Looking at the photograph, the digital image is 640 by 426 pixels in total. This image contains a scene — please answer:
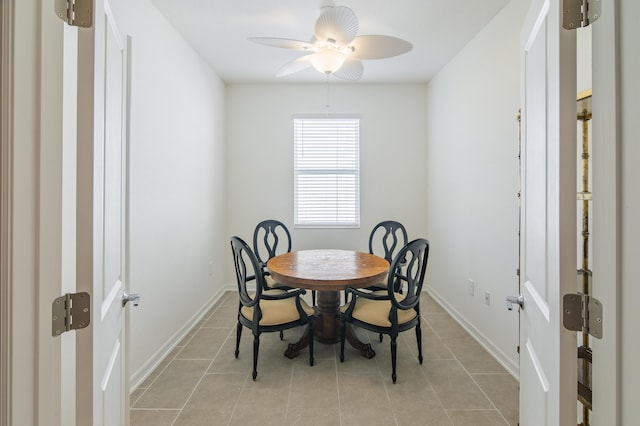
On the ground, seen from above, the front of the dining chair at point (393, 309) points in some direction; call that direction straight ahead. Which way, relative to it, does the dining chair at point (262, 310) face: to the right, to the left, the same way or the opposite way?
to the right

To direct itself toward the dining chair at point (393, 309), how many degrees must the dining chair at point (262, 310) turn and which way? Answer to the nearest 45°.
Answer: approximately 45° to its right

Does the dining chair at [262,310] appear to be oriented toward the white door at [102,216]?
no

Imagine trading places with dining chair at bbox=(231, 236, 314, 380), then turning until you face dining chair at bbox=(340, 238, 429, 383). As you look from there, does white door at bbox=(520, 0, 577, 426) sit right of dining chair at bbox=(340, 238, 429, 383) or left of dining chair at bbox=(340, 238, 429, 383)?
right

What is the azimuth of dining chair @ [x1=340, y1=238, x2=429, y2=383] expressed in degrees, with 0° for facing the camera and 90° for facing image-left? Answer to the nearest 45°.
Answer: approximately 135°

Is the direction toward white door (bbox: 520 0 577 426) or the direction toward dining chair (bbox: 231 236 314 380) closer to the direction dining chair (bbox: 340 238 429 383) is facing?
the dining chair

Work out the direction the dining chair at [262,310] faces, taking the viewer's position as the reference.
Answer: facing away from the viewer and to the right of the viewer

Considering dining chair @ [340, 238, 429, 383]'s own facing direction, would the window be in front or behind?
in front

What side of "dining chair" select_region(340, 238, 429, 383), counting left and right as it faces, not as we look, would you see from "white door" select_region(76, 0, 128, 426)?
left

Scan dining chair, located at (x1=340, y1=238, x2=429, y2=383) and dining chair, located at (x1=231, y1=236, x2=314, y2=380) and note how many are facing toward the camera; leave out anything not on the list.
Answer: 0

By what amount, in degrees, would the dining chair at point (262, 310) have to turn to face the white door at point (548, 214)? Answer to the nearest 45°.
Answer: approximately 90° to its right

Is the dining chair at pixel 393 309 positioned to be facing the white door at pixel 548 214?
no
